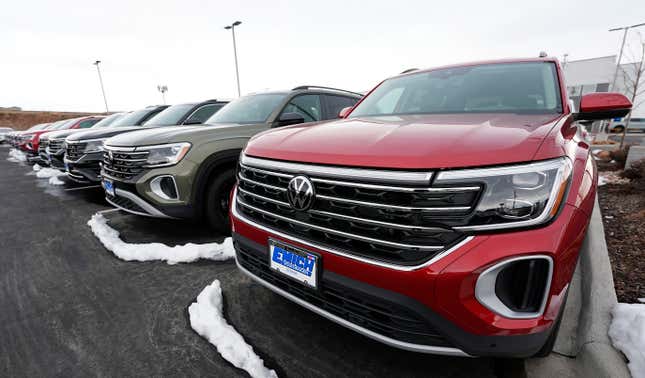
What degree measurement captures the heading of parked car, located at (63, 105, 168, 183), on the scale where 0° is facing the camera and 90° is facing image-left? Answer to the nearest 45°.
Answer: approximately 45°

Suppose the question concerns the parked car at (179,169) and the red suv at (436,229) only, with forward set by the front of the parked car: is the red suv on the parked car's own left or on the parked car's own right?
on the parked car's own left

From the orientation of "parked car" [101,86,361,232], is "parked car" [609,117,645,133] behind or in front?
behind

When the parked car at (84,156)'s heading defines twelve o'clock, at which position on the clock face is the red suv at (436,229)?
The red suv is roughly at 10 o'clock from the parked car.

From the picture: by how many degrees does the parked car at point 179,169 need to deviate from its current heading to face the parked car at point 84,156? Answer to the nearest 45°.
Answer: approximately 90° to its right

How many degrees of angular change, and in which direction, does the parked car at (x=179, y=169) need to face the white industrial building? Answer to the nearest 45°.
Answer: approximately 180°

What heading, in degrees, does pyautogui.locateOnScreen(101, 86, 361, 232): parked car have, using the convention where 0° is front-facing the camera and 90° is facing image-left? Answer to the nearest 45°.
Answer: approximately 45°

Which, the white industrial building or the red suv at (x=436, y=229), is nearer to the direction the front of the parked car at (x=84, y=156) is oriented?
the red suv

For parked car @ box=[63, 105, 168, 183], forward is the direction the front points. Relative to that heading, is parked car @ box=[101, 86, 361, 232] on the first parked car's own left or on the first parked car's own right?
on the first parked car's own left

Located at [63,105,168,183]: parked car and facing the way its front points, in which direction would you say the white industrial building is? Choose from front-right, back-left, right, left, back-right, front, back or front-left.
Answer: back-left

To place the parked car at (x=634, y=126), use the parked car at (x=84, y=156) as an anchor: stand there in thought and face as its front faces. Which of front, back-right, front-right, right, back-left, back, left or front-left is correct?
back-left
